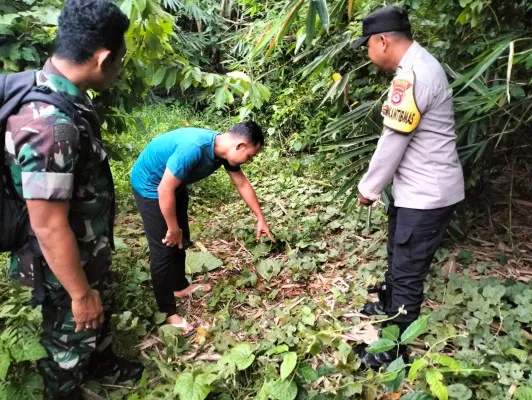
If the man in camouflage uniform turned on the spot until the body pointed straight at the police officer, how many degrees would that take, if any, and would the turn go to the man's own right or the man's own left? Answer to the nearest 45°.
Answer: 0° — they already face them

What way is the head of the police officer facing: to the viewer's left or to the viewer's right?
to the viewer's left

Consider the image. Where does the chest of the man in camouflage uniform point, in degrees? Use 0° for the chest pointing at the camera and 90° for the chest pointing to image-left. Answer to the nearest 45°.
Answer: approximately 270°

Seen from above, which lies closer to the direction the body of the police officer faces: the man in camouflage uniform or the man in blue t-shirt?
the man in blue t-shirt

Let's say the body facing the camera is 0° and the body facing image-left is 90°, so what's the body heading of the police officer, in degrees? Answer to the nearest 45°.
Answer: approximately 90°

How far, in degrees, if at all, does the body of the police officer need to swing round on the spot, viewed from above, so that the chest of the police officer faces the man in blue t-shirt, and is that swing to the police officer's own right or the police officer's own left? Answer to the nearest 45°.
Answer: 0° — they already face them

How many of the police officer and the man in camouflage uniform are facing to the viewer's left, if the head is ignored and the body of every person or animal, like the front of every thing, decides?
1

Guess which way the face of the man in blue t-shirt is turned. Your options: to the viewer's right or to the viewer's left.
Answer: to the viewer's right
